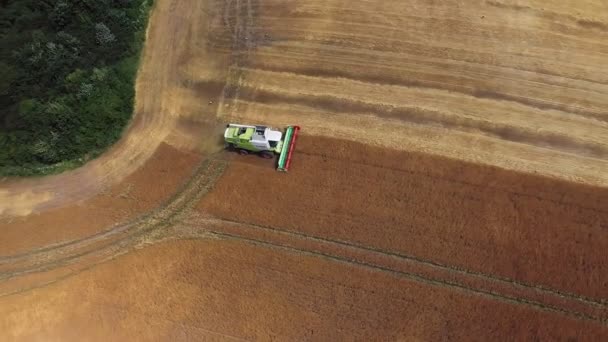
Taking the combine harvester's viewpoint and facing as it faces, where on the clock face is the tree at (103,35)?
The tree is roughly at 7 o'clock from the combine harvester.

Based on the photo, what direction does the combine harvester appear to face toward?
to the viewer's right
